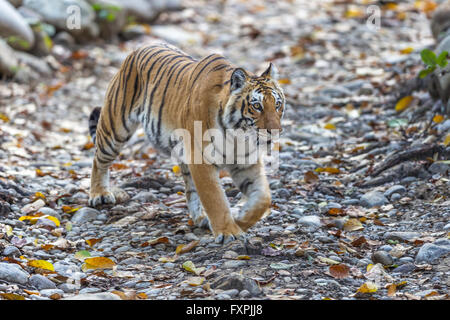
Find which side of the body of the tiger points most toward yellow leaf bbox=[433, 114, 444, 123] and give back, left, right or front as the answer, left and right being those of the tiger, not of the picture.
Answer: left

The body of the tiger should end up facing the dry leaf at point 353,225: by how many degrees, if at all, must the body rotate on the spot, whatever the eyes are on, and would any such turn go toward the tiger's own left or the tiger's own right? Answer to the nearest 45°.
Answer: approximately 45° to the tiger's own left

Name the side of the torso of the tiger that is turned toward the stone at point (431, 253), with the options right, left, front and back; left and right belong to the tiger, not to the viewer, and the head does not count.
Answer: front

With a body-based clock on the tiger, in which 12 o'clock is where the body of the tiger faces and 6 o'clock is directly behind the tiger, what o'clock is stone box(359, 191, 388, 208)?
The stone is roughly at 10 o'clock from the tiger.

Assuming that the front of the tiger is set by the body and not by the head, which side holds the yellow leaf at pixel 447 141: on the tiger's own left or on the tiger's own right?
on the tiger's own left

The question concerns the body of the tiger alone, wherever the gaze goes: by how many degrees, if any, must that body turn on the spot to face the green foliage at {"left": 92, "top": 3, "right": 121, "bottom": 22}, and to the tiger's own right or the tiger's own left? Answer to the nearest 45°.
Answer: approximately 135° to the tiger's own left

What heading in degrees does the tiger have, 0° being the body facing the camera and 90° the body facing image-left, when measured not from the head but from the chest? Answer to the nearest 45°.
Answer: approximately 315°
